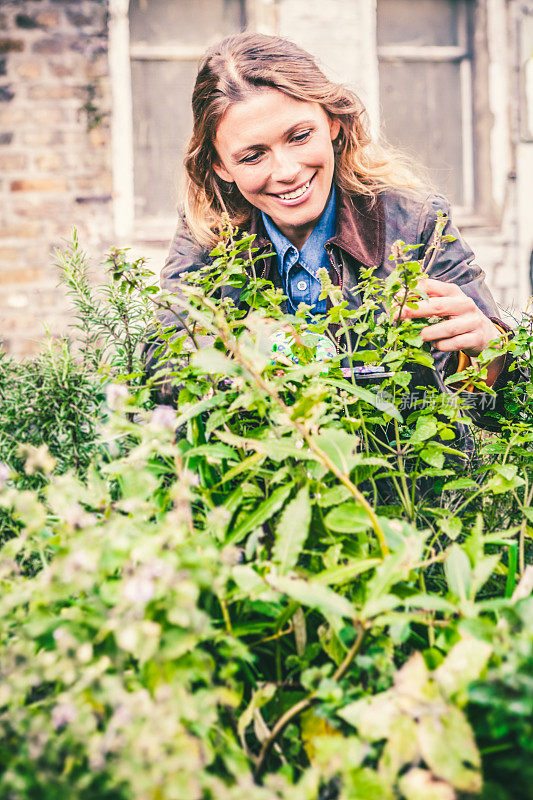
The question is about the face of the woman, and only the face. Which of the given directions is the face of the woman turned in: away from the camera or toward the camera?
toward the camera

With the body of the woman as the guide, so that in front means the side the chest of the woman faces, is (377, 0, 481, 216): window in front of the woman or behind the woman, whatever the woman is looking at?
behind

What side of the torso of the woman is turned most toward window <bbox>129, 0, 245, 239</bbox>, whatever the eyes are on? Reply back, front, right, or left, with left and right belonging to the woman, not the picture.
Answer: back

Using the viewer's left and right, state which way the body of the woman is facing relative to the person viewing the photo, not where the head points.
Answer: facing the viewer
